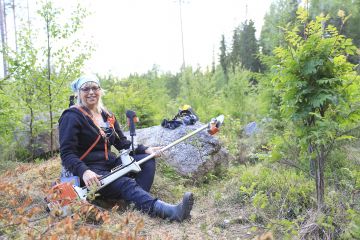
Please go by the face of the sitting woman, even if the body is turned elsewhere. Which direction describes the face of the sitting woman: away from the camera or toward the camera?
toward the camera

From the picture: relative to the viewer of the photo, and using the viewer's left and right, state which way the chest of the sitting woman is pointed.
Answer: facing the viewer and to the right of the viewer

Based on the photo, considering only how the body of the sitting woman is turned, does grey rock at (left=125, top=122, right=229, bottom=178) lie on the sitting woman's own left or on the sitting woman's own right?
on the sitting woman's own left
